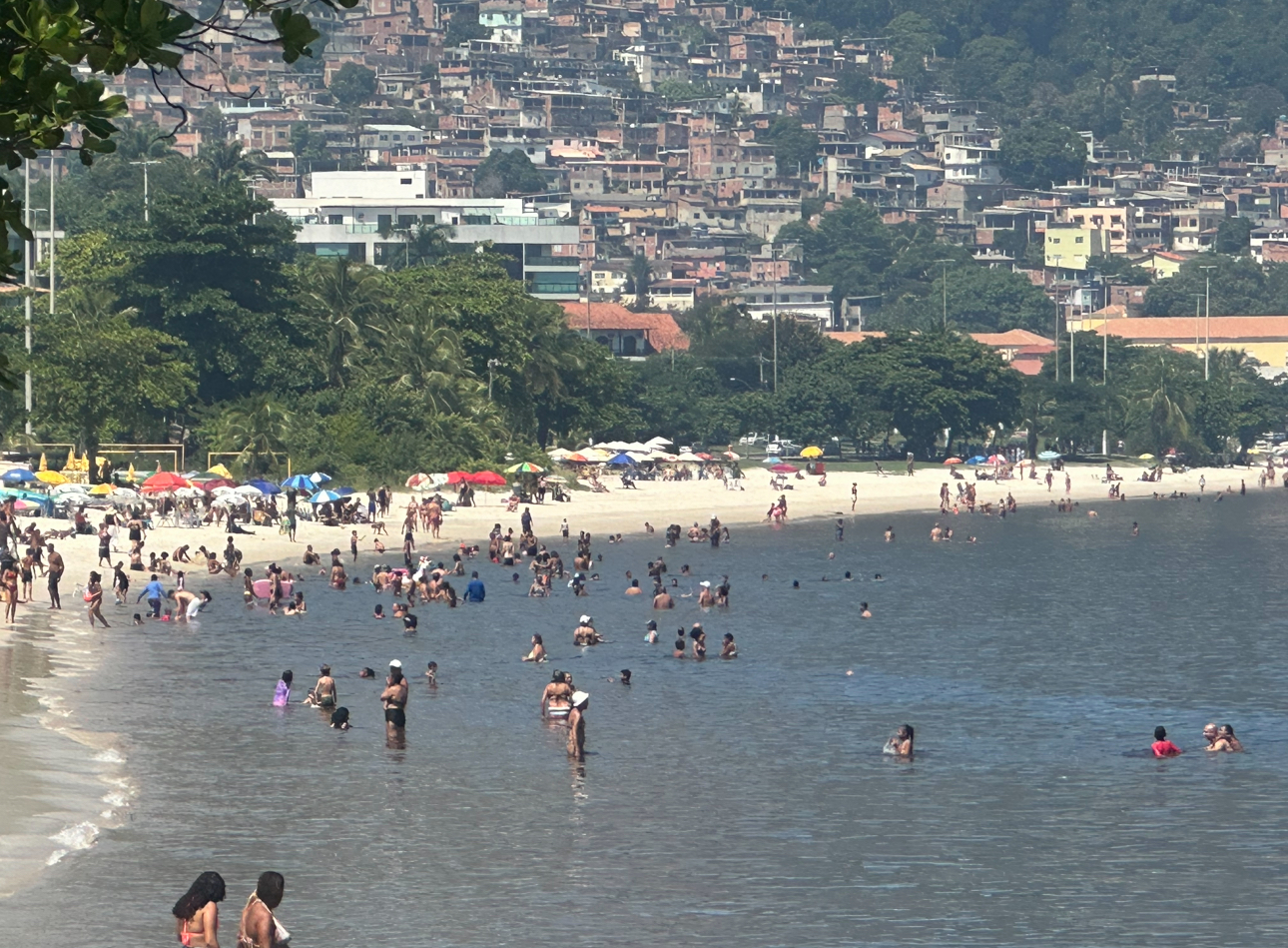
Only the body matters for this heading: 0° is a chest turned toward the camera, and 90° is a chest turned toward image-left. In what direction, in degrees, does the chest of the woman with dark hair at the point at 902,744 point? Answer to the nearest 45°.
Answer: approximately 90°

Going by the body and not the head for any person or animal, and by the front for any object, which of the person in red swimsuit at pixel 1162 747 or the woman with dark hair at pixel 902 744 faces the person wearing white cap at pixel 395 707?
the woman with dark hair

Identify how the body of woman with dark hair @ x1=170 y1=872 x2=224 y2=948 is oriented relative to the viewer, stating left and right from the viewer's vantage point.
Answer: facing away from the viewer and to the right of the viewer

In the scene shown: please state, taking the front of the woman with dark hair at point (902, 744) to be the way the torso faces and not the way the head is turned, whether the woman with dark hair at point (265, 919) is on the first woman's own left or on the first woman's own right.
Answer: on the first woman's own left

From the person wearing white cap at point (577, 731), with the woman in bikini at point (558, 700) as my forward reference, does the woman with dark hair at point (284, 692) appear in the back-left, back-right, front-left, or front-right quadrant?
front-left
